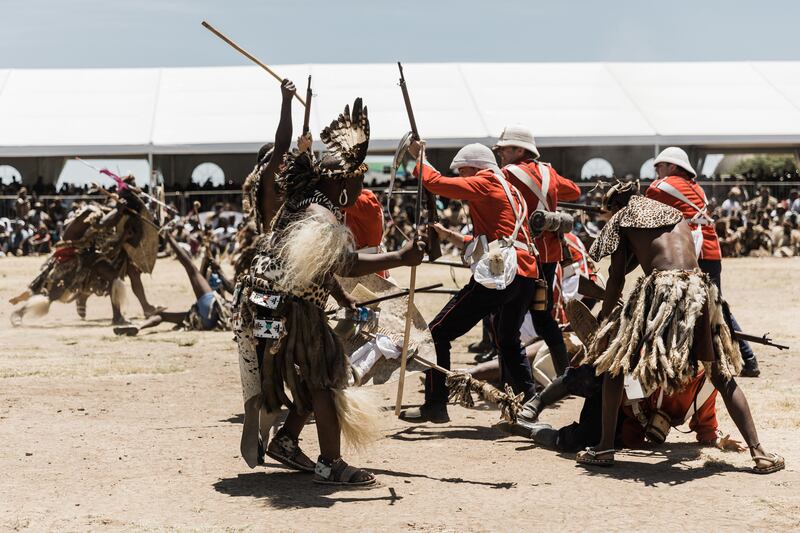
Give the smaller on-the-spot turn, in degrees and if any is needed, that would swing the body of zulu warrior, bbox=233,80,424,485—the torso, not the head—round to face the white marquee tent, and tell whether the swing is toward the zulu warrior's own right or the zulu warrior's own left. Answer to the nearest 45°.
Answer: approximately 90° to the zulu warrior's own left

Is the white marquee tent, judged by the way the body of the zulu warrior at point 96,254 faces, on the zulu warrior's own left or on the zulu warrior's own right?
on the zulu warrior's own left

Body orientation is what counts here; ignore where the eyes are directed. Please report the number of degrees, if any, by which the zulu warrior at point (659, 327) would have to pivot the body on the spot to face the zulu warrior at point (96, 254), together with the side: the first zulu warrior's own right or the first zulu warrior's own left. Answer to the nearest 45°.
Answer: approximately 45° to the first zulu warrior's own left

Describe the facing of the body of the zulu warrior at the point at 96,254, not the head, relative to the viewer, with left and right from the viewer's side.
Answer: facing to the right of the viewer

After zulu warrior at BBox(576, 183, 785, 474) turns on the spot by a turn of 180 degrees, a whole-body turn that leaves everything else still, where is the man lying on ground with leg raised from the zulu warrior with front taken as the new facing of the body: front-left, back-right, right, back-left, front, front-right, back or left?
back-right

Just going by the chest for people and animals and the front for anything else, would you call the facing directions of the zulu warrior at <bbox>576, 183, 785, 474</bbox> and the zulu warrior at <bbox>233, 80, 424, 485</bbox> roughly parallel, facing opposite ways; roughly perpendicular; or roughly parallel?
roughly perpendicular

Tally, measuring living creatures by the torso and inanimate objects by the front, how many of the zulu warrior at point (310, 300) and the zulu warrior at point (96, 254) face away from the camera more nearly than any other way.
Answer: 0

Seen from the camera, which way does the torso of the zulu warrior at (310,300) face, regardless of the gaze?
to the viewer's right

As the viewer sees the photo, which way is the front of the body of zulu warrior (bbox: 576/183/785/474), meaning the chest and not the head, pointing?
away from the camera

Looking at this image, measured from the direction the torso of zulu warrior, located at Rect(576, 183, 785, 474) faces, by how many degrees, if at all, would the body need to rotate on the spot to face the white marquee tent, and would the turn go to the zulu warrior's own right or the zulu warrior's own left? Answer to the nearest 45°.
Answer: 0° — they already face it
